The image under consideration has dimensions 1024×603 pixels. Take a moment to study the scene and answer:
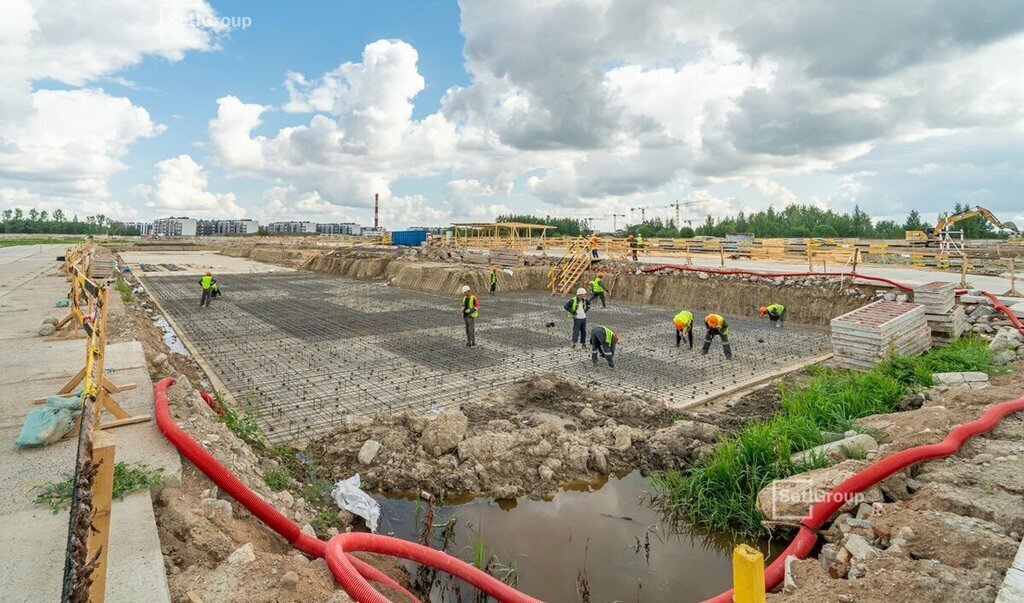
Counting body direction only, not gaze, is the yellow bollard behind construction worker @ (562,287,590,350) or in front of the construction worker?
in front

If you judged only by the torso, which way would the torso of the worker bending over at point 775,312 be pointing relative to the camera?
to the viewer's left

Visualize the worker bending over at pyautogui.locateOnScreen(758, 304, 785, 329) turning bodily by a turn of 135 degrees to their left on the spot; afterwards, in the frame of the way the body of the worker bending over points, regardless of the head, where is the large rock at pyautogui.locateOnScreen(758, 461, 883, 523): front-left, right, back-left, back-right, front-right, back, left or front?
front-right

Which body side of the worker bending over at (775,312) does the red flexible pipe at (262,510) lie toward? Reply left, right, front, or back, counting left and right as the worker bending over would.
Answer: left

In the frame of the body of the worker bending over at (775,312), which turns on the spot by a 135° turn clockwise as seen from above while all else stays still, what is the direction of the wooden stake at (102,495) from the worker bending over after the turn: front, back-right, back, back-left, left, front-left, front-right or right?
back-right

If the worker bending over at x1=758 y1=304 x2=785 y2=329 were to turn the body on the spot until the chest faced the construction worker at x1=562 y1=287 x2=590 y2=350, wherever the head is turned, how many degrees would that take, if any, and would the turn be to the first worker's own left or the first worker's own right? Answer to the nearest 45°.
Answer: approximately 45° to the first worker's own left

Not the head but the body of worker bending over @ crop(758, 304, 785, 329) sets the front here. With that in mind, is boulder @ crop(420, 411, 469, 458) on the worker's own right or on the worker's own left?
on the worker's own left

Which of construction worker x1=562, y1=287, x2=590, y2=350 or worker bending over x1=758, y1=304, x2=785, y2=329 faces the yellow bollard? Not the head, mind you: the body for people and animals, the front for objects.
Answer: the construction worker

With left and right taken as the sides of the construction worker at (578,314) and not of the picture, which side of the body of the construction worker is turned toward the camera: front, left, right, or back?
front

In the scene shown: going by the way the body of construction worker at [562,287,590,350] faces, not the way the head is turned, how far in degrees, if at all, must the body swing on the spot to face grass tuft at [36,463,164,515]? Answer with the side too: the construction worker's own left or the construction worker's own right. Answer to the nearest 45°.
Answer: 0° — they already face it

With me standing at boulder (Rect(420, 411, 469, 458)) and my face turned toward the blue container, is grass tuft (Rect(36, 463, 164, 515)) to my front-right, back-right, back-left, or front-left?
back-left

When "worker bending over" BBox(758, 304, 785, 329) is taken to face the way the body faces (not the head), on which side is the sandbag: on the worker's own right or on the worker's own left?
on the worker's own left

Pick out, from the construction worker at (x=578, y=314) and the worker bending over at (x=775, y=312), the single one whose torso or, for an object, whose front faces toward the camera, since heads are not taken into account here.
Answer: the construction worker

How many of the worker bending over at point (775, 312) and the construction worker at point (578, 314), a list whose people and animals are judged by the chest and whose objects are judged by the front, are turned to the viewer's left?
1

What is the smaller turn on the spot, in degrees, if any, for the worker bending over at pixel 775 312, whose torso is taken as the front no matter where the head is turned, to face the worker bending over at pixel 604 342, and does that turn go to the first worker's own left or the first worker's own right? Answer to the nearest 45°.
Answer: approximately 45° to the first worker's own left

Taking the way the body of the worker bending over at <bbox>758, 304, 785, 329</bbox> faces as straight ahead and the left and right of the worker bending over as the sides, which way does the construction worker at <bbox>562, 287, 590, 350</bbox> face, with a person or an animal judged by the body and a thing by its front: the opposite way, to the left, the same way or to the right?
to the left

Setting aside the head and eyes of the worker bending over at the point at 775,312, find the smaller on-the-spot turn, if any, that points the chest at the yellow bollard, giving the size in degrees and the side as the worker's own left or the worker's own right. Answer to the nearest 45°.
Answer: approximately 90° to the worker's own left
